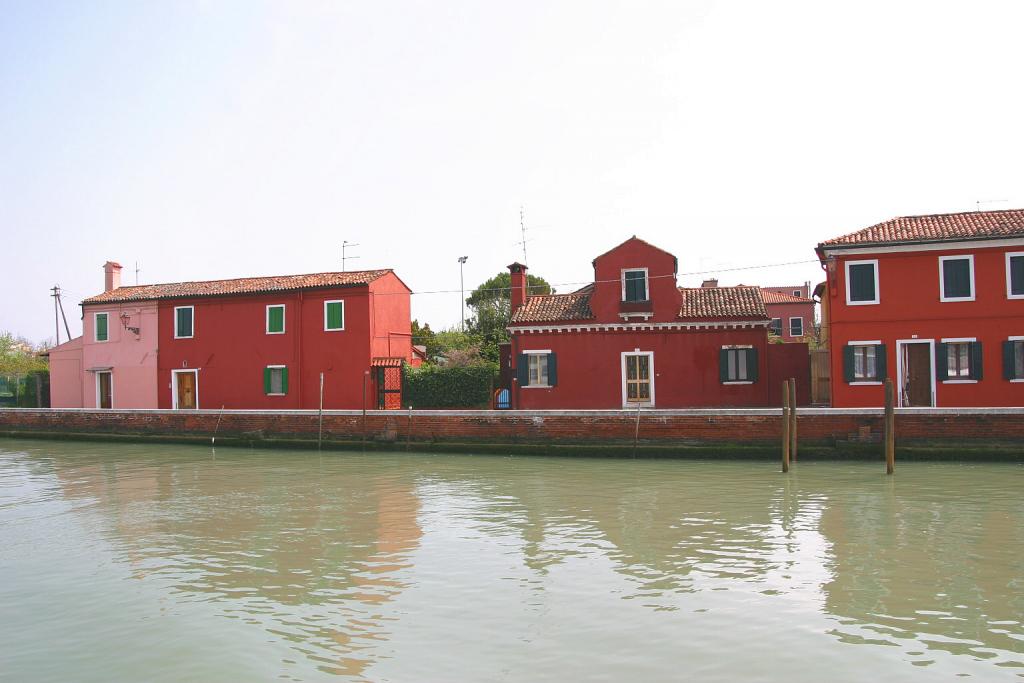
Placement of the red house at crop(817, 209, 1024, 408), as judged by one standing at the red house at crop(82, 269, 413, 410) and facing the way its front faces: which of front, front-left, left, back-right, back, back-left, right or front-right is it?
front-left

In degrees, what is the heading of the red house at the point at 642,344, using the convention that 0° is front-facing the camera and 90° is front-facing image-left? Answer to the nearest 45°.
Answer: approximately 0°

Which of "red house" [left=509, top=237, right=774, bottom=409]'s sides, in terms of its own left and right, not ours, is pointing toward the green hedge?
right

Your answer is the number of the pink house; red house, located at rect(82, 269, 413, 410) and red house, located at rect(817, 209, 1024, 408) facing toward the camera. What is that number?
3

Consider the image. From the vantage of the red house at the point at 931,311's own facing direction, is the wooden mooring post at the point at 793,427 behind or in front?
in front

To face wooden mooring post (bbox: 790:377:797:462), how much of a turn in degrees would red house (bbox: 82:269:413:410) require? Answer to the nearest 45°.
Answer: approximately 45° to its left

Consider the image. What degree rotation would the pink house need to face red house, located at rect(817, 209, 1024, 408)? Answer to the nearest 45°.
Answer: approximately 45° to its left
